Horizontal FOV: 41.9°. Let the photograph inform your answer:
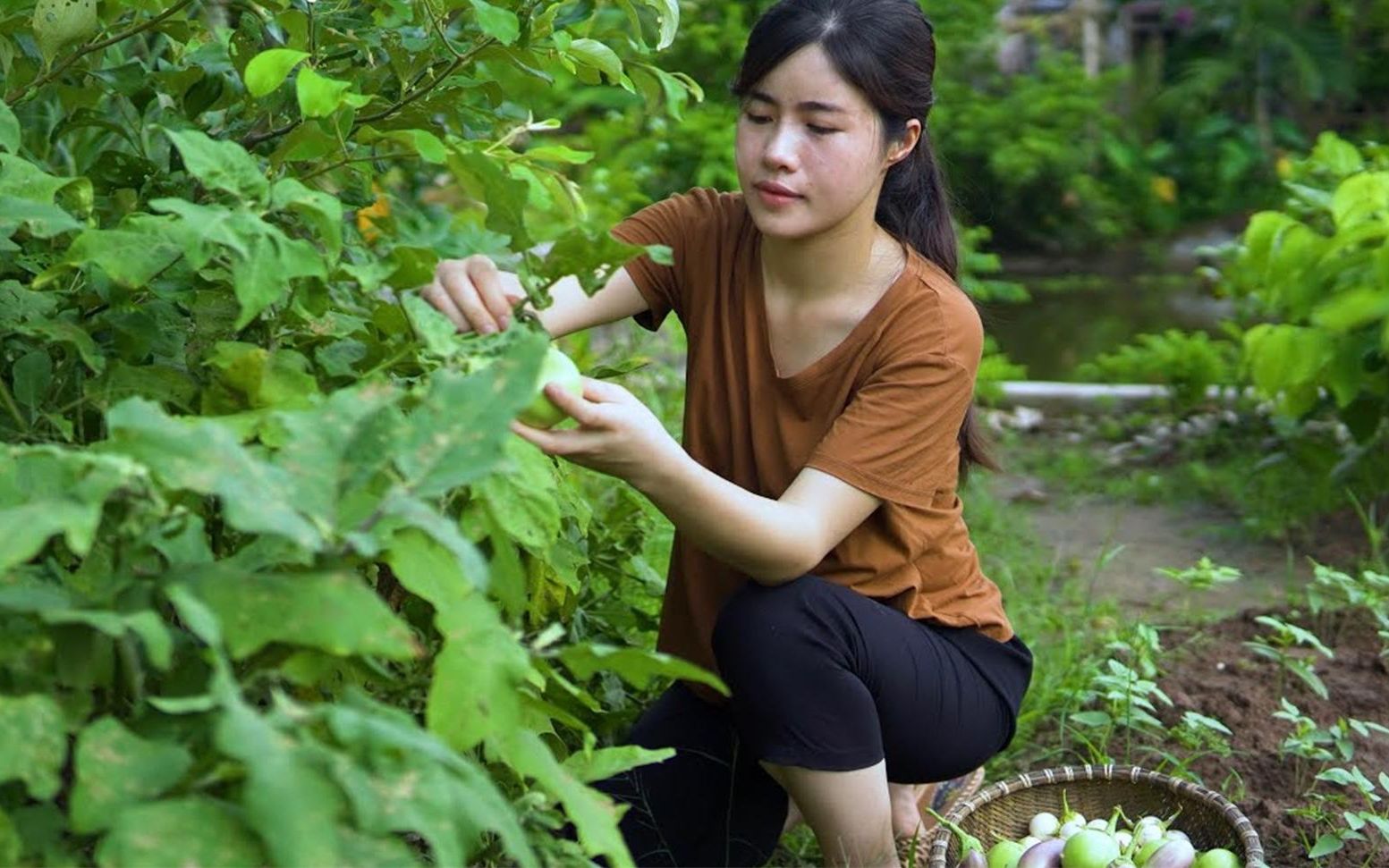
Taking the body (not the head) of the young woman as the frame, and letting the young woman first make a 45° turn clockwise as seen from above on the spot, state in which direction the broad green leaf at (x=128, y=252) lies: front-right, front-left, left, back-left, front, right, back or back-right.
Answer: front-left

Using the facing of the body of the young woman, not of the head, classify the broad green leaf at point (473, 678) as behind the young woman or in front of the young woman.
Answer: in front

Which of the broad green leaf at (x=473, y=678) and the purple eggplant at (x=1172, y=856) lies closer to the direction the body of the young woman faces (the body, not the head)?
the broad green leaf

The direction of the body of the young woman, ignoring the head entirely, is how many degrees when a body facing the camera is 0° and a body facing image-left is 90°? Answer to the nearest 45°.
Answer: approximately 45°

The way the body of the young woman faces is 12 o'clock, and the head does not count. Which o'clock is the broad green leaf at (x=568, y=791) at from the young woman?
The broad green leaf is roughly at 11 o'clock from the young woman.

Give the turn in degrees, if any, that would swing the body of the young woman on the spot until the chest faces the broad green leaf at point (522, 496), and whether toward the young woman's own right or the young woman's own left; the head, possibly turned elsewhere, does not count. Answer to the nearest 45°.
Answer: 0° — they already face it

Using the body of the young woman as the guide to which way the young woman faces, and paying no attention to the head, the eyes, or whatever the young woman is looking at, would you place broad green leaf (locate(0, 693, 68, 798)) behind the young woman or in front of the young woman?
in front

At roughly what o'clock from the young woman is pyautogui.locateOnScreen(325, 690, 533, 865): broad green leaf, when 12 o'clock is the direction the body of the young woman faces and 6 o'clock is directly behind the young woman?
The broad green leaf is roughly at 11 o'clock from the young woman.

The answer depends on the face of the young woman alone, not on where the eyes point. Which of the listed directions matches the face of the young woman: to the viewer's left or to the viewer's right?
to the viewer's left

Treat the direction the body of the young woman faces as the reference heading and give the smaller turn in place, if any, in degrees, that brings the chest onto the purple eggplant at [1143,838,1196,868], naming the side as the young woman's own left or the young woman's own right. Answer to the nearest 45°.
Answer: approximately 90° to the young woman's own left

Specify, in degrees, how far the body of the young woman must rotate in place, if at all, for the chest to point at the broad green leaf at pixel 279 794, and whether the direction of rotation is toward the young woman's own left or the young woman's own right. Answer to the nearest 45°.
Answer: approximately 45° to the young woman's own left

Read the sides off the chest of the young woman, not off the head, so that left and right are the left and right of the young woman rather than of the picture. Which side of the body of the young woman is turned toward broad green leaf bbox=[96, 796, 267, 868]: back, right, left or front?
front
